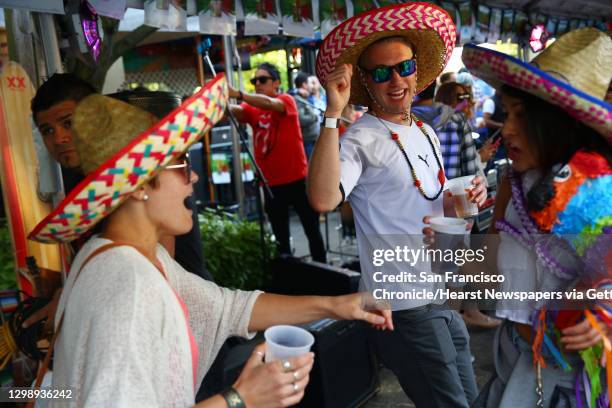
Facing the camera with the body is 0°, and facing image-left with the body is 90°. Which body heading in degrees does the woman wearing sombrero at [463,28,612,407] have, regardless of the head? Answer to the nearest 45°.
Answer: approximately 45°

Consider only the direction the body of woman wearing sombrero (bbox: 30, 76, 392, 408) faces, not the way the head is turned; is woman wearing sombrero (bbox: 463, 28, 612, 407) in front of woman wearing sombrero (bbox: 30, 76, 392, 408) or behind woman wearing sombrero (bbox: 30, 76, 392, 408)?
in front

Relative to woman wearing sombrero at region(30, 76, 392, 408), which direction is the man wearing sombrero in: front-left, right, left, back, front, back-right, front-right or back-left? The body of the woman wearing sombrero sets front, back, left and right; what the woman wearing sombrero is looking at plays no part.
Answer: front-left

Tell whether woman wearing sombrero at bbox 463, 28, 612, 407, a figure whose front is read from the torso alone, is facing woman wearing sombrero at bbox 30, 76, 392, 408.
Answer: yes

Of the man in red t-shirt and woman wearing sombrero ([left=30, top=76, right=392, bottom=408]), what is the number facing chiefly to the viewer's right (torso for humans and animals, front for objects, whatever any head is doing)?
1

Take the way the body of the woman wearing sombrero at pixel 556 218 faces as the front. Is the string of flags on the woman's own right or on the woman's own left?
on the woman's own right

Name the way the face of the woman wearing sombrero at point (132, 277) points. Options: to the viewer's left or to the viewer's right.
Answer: to the viewer's right

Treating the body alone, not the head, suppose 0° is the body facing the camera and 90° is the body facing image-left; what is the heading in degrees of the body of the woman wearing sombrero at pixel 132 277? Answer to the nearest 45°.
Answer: approximately 270°

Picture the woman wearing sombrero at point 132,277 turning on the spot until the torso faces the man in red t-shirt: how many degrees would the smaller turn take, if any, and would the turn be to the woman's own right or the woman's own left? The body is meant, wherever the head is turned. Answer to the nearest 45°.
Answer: approximately 90° to the woman's own left

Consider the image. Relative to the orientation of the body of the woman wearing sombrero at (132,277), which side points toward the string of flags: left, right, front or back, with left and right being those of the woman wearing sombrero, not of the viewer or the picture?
left

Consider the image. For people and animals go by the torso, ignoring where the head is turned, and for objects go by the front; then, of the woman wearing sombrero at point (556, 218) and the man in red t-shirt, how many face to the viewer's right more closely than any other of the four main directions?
0

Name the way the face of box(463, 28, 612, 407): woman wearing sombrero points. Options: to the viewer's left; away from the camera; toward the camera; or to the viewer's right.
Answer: to the viewer's left
